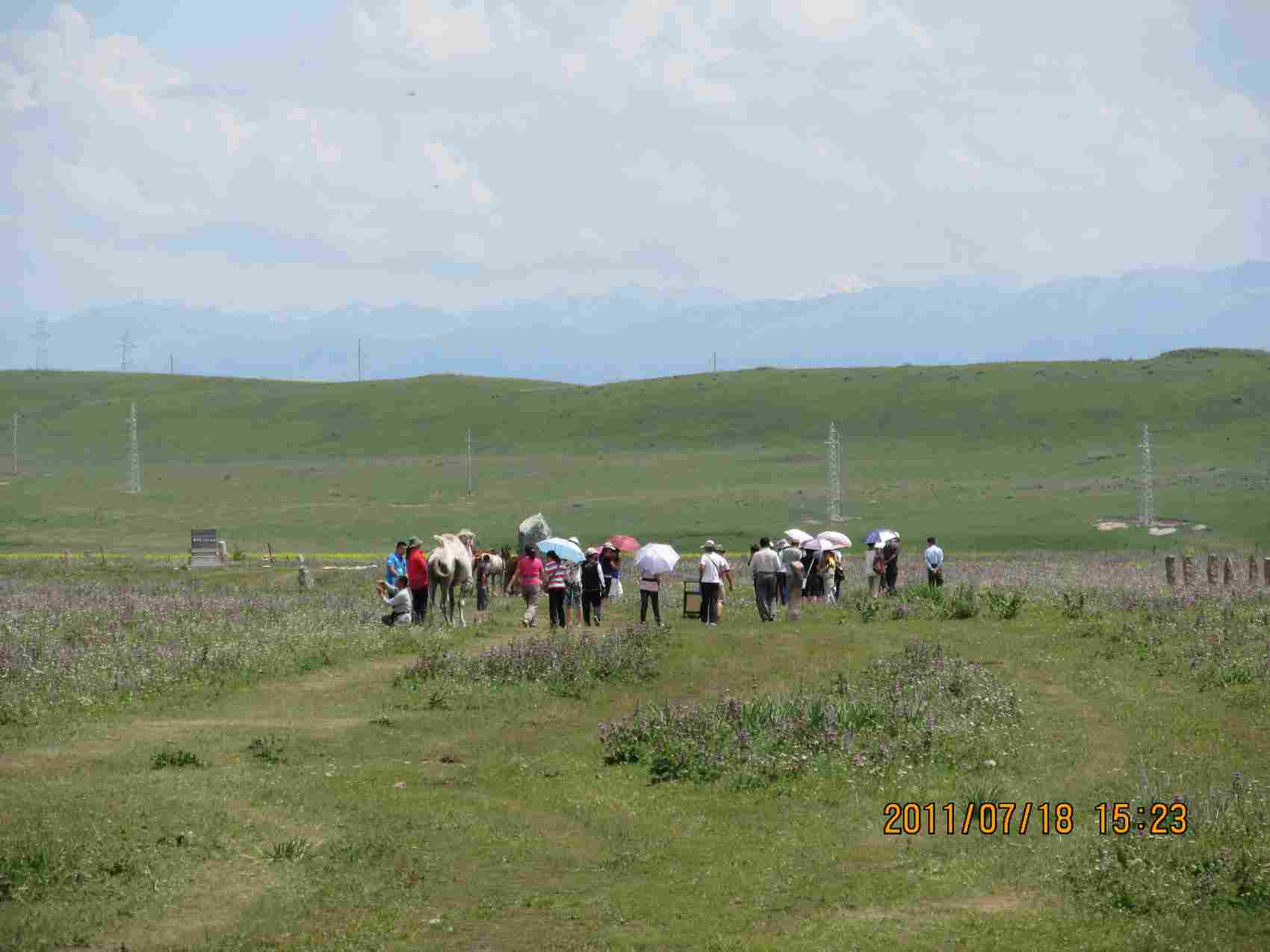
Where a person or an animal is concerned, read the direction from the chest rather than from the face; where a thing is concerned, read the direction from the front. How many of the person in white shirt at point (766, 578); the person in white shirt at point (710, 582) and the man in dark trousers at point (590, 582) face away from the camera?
3

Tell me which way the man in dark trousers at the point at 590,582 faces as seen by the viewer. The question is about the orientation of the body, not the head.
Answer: away from the camera

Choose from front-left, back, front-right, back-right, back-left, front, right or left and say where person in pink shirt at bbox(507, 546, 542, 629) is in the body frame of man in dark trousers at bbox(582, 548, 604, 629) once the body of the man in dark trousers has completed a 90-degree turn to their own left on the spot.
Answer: front

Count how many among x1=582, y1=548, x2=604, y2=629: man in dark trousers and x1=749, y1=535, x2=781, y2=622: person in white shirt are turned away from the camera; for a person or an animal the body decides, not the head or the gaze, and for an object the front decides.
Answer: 2

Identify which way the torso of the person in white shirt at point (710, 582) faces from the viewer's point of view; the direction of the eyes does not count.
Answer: away from the camera

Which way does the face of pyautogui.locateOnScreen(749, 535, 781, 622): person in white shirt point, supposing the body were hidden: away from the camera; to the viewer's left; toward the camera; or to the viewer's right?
away from the camera

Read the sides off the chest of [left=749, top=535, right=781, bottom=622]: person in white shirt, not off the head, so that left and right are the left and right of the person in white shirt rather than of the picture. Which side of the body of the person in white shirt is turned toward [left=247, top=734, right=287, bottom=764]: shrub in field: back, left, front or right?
back

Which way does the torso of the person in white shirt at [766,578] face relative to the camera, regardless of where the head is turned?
away from the camera

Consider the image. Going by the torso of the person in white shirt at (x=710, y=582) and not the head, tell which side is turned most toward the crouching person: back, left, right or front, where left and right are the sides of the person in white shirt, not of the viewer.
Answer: left
